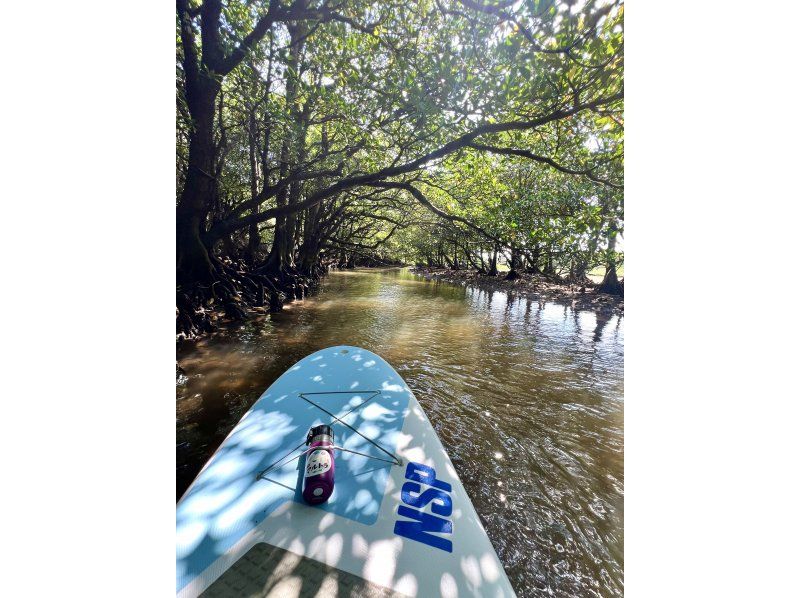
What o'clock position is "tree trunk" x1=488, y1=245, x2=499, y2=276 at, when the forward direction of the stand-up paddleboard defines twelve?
The tree trunk is roughly at 1 o'clock from the stand-up paddleboard.

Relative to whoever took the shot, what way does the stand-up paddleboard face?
facing away from the viewer

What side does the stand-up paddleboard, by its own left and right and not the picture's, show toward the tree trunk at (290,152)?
front

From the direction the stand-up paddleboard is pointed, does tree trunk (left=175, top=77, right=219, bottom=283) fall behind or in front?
in front
